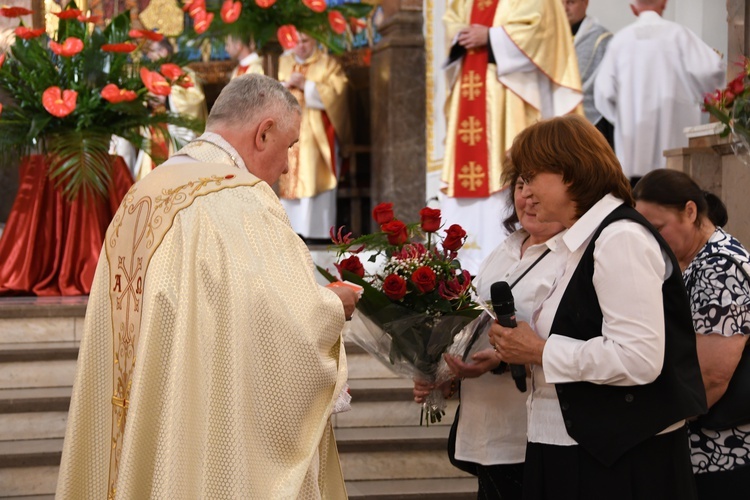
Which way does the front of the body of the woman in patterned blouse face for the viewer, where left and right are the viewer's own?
facing to the left of the viewer

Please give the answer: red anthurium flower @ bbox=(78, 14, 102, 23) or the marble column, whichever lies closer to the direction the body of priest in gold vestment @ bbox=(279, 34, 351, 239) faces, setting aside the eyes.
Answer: the red anthurium flower

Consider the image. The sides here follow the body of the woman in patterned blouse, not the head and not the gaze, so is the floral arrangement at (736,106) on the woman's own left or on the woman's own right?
on the woman's own right

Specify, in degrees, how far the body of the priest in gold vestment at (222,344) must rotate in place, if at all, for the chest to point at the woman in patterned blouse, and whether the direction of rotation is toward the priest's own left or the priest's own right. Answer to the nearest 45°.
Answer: approximately 45° to the priest's own right

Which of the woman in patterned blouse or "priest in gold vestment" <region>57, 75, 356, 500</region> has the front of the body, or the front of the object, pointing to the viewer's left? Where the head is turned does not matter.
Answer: the woman in patterned blouse

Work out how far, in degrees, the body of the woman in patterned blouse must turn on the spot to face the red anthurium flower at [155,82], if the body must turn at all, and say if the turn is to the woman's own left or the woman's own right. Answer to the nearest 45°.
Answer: approximately 45° to the woman's own right

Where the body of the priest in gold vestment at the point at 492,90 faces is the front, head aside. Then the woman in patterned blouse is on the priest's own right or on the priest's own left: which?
on the priest's own left

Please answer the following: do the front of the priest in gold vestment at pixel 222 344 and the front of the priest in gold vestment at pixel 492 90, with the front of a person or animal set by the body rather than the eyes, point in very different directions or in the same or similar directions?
very different directions

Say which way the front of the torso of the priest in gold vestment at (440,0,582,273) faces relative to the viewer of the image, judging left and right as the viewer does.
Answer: facing the viewer and to the left of the viewer

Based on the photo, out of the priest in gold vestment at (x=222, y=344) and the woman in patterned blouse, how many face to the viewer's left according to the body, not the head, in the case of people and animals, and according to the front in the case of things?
1

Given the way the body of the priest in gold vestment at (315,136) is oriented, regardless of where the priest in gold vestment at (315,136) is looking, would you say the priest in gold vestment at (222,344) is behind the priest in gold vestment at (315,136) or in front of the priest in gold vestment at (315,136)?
in front

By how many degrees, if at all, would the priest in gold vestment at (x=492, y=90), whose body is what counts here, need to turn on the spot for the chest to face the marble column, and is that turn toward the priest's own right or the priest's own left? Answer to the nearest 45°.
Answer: approximately 135° to the priest's own right

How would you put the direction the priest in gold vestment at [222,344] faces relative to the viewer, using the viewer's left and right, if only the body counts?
facing away from the viewer and to the right of the viewer
